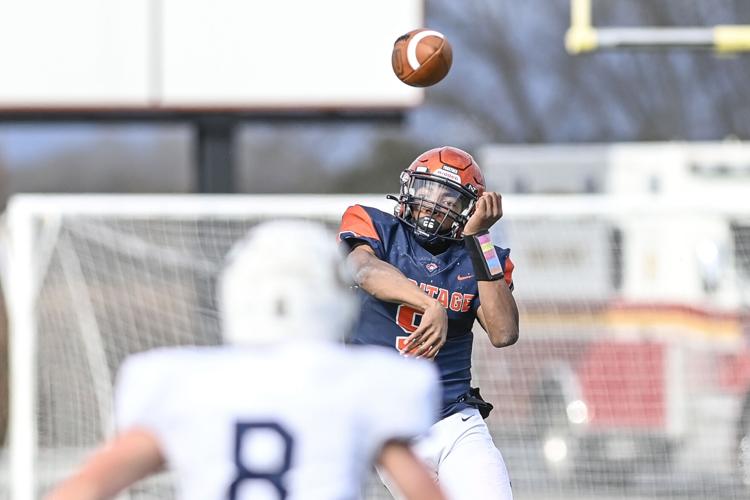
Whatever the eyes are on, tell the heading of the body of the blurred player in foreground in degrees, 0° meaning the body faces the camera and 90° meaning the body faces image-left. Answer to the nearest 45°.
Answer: approximately 180°

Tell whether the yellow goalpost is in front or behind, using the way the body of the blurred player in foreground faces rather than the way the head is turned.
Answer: in front

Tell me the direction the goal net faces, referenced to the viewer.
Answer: facing the viewer

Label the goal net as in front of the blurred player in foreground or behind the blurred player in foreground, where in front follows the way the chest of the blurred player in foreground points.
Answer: in front

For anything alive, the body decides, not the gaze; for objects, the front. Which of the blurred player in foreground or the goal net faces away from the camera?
the blurred player in foreground

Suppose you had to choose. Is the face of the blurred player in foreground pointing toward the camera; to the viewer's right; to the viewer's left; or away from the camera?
away from the camera

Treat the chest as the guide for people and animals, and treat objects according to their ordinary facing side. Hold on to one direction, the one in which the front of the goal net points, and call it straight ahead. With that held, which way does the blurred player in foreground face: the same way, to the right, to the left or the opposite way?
the opposite way
